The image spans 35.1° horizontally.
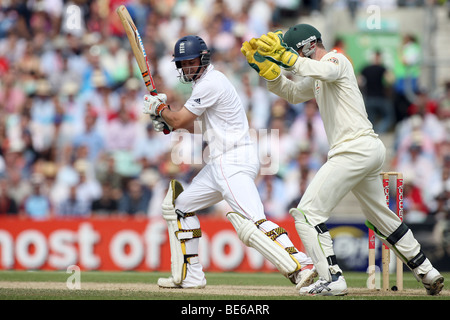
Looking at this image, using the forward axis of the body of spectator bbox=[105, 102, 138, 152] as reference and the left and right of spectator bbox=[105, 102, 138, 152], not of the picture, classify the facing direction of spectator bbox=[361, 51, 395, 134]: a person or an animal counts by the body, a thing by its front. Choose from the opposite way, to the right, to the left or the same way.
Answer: the same way

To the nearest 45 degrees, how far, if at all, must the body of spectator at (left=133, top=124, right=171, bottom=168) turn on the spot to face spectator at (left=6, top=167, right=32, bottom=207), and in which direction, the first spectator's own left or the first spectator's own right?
approximately 90° to the first spectator's own right

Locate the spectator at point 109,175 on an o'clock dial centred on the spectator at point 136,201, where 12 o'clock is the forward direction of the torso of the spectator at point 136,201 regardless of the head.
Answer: the spectator at point 109,175 is roughly at 5 o'clock from the spectator at point 136,201.

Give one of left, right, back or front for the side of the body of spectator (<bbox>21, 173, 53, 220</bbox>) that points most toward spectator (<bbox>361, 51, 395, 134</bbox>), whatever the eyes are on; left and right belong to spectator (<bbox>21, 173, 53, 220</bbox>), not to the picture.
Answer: left

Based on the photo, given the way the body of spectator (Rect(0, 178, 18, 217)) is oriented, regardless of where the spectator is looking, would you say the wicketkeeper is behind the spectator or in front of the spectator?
in front

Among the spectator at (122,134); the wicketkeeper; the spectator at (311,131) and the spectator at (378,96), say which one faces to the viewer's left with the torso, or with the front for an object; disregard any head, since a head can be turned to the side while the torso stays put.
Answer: the wicketkeeper

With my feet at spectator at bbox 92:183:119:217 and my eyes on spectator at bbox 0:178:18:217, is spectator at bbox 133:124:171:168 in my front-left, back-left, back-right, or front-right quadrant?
back-right

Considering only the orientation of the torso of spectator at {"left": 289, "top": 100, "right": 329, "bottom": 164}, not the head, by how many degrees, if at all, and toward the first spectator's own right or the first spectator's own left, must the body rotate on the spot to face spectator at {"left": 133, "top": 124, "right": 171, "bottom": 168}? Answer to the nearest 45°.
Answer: approximately 90° to the first spectator's own right

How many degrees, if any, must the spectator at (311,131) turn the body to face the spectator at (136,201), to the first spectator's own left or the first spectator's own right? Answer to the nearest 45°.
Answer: approximately 90° to the first spectator's own right

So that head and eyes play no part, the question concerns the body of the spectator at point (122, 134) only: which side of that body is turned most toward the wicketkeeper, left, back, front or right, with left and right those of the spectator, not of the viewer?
front

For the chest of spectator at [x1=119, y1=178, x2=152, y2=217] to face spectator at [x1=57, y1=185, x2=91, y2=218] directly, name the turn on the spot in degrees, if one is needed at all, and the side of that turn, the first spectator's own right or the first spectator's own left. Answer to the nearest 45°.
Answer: approximately 90° to the first spectator's own right

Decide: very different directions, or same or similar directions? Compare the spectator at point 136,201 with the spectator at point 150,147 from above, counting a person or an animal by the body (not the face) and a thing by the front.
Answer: same or similar directions

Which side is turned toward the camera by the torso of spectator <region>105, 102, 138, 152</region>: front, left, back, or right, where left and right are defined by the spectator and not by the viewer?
front

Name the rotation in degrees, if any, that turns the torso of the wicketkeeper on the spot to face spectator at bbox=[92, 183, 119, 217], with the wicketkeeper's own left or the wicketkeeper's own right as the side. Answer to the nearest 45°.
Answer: approximately 45° to the wicketkeeper's own right

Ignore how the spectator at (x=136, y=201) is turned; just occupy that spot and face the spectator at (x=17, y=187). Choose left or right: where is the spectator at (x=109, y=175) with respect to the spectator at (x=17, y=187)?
right

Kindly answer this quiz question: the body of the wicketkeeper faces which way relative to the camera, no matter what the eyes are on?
to the viewer's left

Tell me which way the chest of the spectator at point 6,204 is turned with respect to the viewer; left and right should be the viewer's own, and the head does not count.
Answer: facing the viewer
